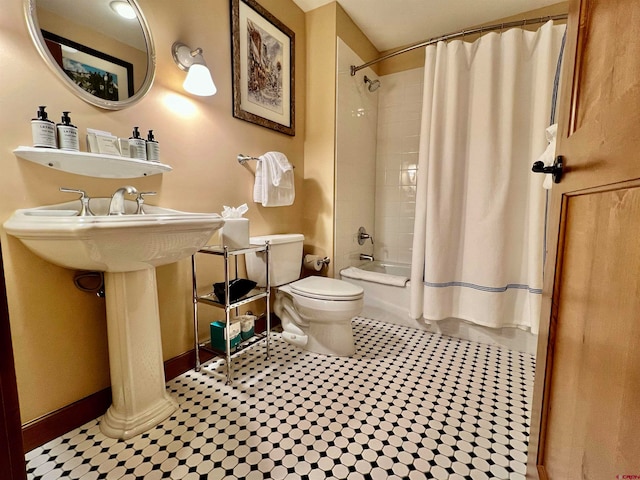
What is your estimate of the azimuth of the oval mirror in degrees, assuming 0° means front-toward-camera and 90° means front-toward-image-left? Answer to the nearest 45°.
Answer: approximately 315°

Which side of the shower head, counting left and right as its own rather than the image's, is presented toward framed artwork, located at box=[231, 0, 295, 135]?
right

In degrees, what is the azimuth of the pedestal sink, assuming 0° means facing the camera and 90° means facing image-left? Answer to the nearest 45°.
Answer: approximately 315°

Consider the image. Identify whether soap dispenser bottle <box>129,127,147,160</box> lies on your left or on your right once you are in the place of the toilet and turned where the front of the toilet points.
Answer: on your right

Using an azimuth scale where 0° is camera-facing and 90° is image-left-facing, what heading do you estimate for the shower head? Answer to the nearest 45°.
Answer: approximately 315°

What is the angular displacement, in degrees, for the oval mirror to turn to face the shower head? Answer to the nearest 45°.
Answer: approximately 45° to its left

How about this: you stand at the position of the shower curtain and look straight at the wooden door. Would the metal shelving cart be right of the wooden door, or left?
right

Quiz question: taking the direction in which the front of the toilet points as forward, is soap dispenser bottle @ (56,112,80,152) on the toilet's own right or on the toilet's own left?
on the toilet's own right

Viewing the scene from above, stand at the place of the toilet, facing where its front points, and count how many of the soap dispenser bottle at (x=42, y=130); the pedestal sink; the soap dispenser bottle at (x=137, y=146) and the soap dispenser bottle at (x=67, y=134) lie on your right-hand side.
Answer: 4
